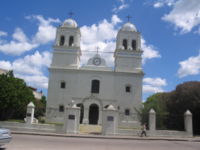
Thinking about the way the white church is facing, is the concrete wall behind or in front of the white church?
in front

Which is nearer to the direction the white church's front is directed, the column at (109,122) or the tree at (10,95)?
the column

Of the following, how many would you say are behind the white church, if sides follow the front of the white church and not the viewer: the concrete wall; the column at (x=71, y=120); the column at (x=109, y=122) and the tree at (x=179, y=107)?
0

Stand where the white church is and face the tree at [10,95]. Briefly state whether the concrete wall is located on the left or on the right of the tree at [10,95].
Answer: left

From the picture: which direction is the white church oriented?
toward the camera

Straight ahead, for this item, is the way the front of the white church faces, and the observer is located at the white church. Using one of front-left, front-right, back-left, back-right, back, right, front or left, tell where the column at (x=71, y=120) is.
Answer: front

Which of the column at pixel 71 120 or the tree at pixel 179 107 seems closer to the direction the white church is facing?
the column

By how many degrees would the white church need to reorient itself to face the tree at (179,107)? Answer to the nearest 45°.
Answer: approximately 45° to its left

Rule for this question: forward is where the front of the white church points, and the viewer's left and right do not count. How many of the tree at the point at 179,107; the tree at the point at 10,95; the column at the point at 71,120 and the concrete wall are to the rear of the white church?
0

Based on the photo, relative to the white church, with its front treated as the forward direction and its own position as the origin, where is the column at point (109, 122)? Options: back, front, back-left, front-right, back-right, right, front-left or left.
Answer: front

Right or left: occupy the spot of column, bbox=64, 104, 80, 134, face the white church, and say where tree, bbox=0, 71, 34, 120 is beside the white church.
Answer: left

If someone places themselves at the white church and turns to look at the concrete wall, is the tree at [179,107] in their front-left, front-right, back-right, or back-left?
front-left

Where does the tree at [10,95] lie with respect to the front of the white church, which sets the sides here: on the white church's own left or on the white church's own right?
on the white church's own right

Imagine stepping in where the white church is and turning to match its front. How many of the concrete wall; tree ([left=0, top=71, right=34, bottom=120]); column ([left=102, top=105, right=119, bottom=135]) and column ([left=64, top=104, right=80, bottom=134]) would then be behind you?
0

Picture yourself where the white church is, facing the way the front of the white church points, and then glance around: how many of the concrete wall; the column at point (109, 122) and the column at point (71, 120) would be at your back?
0

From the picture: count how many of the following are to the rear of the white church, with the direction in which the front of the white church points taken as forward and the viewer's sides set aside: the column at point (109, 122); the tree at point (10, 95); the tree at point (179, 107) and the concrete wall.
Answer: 0
